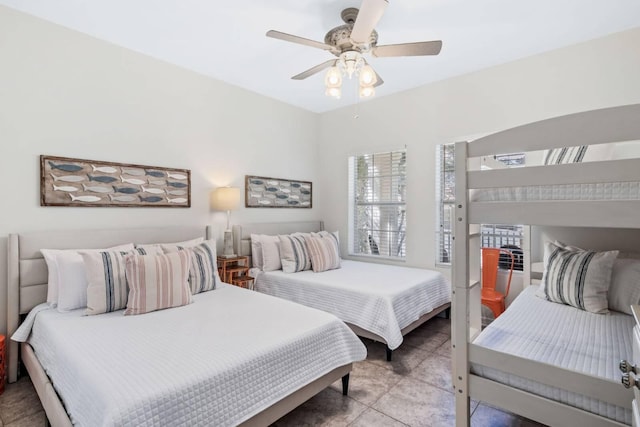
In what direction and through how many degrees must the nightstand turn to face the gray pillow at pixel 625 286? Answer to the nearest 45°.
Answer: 0° — it already faces it

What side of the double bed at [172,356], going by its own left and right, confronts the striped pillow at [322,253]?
left

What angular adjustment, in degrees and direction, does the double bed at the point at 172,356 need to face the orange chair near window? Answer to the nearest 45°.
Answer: approximately 45° to its left

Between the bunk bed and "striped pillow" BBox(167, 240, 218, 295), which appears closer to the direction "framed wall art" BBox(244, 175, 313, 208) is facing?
the bunk bed

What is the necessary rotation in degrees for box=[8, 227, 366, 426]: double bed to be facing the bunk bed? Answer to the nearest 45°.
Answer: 0° — it already faces it

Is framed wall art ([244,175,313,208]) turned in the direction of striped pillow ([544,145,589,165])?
yes

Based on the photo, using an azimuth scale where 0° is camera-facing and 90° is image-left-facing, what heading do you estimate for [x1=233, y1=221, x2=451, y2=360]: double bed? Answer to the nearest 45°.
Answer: approximately 315°

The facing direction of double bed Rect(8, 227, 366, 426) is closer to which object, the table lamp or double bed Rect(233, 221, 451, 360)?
the double bed

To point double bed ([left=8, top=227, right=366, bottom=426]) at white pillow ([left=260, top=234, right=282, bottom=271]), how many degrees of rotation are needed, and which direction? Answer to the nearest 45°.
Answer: approximately 90° to its left
